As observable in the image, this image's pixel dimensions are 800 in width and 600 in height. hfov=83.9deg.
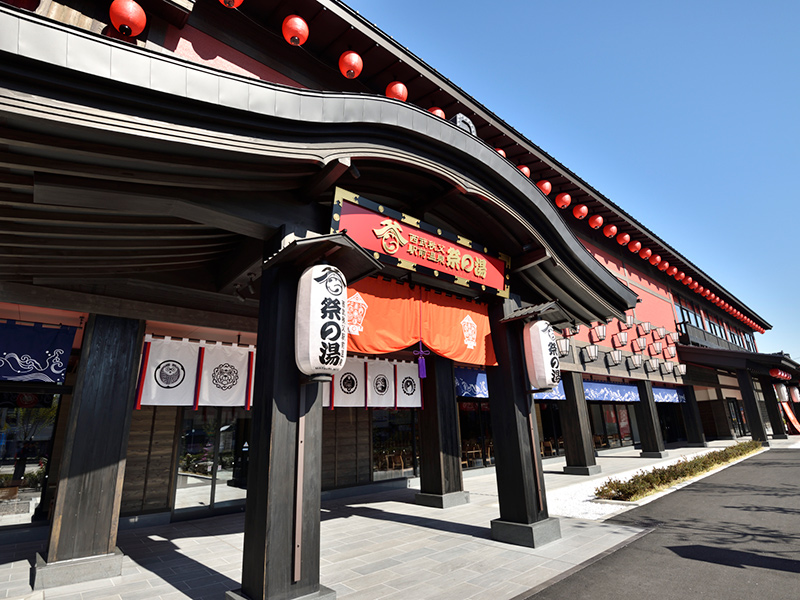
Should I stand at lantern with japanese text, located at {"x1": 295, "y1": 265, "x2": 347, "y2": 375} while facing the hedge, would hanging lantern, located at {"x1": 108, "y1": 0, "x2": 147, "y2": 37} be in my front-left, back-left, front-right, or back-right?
back-left

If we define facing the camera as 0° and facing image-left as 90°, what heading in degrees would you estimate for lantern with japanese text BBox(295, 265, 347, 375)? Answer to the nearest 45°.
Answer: approximately 315°

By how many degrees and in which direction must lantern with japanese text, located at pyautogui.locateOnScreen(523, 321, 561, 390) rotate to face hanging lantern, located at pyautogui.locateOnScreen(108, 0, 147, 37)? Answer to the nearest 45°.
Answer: approximately 90° to its right

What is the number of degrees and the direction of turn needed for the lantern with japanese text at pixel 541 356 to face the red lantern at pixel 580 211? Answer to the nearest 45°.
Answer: approximately 135° to its left
